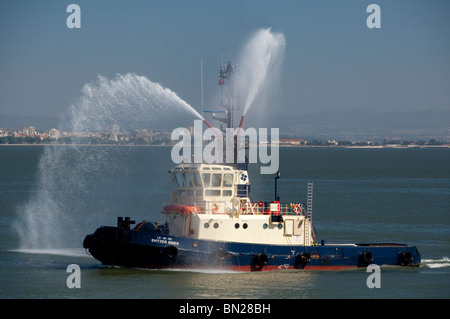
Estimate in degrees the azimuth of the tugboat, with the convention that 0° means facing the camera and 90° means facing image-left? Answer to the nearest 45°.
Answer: approximately 90°
